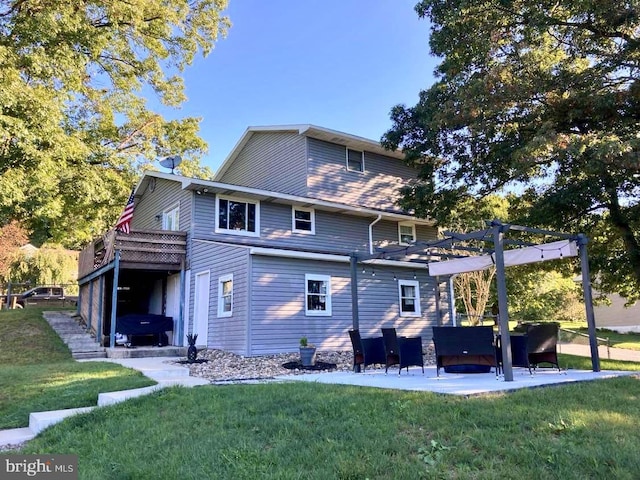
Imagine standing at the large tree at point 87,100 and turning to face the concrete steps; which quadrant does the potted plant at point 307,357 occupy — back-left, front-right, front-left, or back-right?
front-left

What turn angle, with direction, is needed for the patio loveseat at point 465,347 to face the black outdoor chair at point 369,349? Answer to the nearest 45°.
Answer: approximately 45° to its left

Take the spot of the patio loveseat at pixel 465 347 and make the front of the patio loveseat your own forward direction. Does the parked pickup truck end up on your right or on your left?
on your left

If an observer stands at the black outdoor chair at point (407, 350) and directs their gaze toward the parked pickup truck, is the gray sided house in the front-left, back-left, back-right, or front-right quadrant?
front-right

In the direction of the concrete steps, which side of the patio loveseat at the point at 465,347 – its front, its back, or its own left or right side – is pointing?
left

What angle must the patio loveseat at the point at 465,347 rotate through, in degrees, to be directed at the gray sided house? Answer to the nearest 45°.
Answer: approximately 45° to its left

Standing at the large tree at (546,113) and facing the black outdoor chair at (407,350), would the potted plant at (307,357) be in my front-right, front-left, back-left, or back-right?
front-right

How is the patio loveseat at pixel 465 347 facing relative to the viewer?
away from the camera

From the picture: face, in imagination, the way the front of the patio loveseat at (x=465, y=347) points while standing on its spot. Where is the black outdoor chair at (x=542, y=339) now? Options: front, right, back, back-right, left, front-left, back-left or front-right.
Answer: front-right
